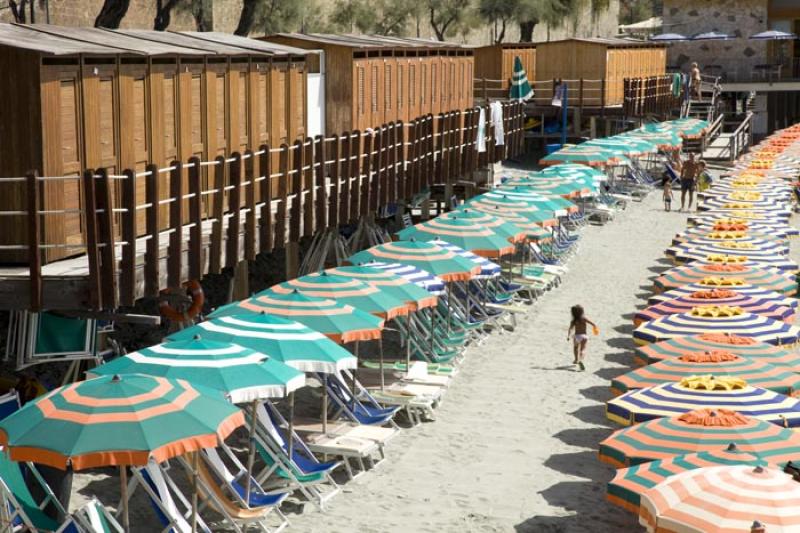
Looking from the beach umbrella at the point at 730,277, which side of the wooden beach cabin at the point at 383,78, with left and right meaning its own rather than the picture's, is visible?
front

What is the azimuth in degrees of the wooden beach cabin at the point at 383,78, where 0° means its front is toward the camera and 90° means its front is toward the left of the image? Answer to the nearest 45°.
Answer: approximately 315°

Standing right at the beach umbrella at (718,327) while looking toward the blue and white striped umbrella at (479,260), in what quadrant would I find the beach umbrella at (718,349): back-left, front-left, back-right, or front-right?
back-left

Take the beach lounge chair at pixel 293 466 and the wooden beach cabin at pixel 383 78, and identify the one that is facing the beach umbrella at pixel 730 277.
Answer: the wooden beach cabin

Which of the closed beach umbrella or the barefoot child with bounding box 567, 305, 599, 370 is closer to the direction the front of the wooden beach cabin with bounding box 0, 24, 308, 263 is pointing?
the barefoot child

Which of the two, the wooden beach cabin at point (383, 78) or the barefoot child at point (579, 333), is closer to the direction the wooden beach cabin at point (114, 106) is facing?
the barefoot child

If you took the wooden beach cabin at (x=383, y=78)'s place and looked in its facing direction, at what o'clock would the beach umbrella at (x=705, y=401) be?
The beach umbrella is roughly at 1 o'clock from the wooden beach cabin.

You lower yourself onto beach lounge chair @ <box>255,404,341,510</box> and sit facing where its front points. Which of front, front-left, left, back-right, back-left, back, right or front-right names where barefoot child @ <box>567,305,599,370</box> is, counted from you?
left

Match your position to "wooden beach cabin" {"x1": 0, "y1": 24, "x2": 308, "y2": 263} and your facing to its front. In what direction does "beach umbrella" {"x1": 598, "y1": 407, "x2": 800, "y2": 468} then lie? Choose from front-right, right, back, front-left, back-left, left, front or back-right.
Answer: front

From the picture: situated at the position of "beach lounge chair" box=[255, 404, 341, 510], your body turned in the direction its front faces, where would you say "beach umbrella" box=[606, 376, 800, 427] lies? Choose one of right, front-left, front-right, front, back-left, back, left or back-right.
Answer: front-left

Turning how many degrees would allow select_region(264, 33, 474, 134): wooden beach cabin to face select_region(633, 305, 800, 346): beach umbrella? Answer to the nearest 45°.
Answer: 0° — it already faces it

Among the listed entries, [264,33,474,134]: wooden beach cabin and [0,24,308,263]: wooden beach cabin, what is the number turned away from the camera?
0

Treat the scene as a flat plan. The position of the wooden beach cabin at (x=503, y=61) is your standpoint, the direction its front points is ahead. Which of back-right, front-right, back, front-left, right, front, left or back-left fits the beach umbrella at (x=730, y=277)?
front-right

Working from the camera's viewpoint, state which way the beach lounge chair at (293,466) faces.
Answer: facing the viewer and to the right of the viewer
